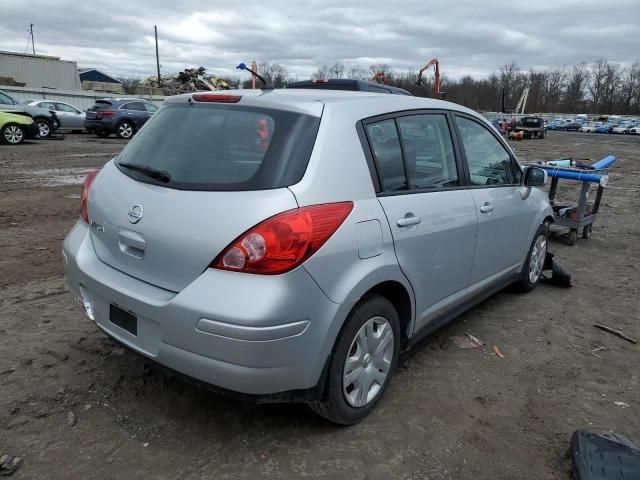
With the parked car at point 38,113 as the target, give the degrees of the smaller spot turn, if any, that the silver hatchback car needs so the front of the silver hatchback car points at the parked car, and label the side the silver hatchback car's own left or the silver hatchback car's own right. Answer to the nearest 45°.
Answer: approximately 90° to the silver hatchback car's own left

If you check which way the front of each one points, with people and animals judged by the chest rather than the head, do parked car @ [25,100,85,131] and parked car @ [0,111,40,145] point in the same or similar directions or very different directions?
same or similar directions

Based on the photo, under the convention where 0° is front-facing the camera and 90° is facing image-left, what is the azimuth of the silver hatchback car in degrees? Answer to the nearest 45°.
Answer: approximately 225°

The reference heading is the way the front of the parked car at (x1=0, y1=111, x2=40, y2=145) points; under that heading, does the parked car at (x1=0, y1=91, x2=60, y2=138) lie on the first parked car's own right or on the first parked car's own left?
on the first parked car's own left

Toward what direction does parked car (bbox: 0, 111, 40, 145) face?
to the viewer's right
